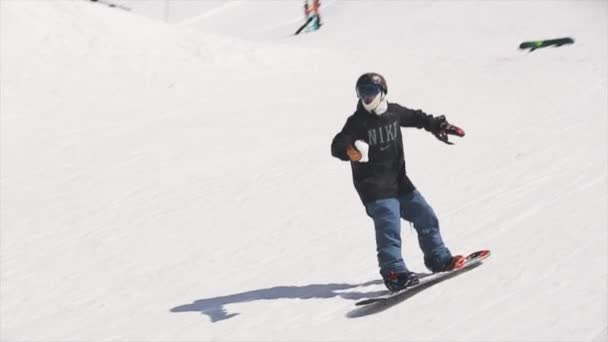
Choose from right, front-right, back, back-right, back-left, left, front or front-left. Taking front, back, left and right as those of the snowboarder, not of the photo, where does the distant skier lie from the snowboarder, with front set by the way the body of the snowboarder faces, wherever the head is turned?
back-left

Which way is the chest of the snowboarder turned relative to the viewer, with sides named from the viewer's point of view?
facing the viewer and to the right of the viewer

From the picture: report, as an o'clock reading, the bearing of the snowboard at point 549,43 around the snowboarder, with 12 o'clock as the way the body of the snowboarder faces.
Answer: The snowboard is roughly at 8 o'clock from the snowboarder.
